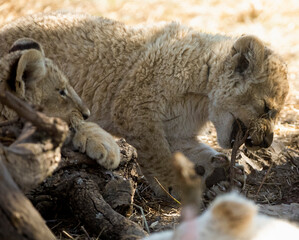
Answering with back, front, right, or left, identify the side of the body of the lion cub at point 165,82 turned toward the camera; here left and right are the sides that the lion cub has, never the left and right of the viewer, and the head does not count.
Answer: right

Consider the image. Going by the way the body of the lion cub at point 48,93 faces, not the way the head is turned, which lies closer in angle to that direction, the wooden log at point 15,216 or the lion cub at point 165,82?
the lion cub

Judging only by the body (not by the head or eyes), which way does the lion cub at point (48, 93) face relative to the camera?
to the viewer's right

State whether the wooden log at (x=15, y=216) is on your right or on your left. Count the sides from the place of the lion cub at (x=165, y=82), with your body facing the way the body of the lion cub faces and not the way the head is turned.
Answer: on your right

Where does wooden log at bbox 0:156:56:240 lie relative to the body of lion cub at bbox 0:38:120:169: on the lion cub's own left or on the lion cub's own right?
on the lion cub's own right

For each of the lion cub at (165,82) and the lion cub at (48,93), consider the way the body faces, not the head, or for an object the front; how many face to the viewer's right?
2

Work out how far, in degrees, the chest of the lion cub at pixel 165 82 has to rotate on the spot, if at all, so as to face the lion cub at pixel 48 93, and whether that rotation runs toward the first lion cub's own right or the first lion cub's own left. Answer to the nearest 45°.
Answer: approximately 135° to the first lion cub's own right
